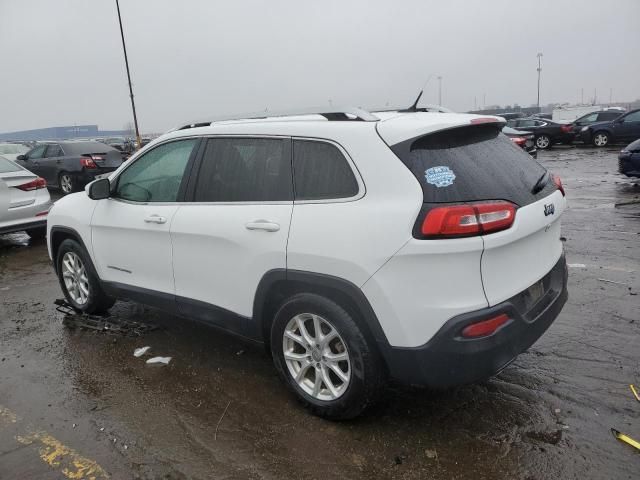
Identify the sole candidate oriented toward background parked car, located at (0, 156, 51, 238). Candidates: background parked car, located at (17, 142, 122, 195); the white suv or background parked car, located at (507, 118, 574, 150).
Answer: the white suv

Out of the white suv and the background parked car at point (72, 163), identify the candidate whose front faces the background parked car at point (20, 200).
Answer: the white suv

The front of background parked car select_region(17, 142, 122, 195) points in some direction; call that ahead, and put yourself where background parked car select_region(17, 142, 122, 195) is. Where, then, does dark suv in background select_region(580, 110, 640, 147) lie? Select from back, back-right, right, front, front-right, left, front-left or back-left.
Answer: back-right

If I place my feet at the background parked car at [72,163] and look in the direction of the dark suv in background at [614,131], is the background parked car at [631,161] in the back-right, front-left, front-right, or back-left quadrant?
front-right

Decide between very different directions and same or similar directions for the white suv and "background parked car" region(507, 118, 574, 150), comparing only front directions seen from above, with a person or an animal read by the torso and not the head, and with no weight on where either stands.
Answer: same or similar directions

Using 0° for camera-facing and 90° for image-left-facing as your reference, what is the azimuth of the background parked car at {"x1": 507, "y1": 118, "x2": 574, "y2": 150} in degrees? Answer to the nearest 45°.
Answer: approximately 135°

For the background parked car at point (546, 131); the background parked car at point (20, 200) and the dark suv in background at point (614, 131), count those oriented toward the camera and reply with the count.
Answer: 0

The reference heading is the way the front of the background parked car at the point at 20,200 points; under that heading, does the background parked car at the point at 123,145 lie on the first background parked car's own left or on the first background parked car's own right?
on the first background parked car's own right

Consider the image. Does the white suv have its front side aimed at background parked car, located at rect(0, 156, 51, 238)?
yes
